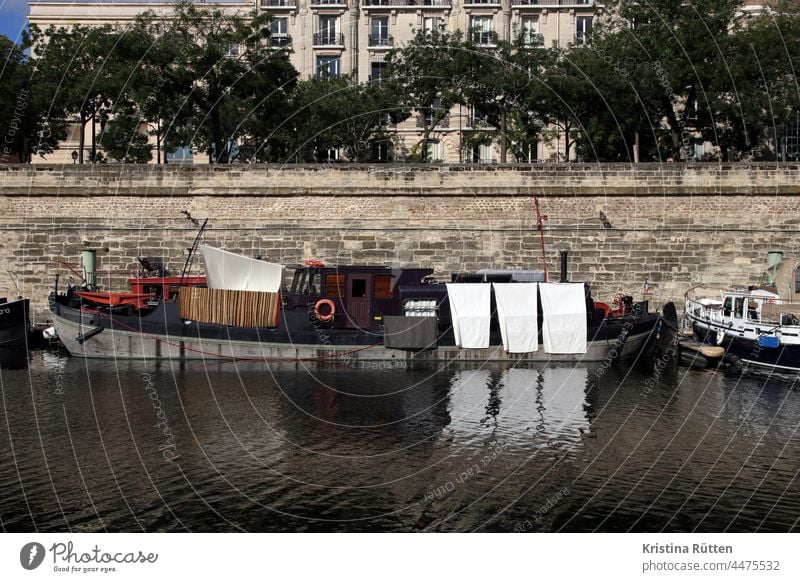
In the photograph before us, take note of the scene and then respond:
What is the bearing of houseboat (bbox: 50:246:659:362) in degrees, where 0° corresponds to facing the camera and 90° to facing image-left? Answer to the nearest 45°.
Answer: approximately 90°

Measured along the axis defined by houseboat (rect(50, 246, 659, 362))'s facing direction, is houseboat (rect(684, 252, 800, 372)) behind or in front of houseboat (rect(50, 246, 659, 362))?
behind
